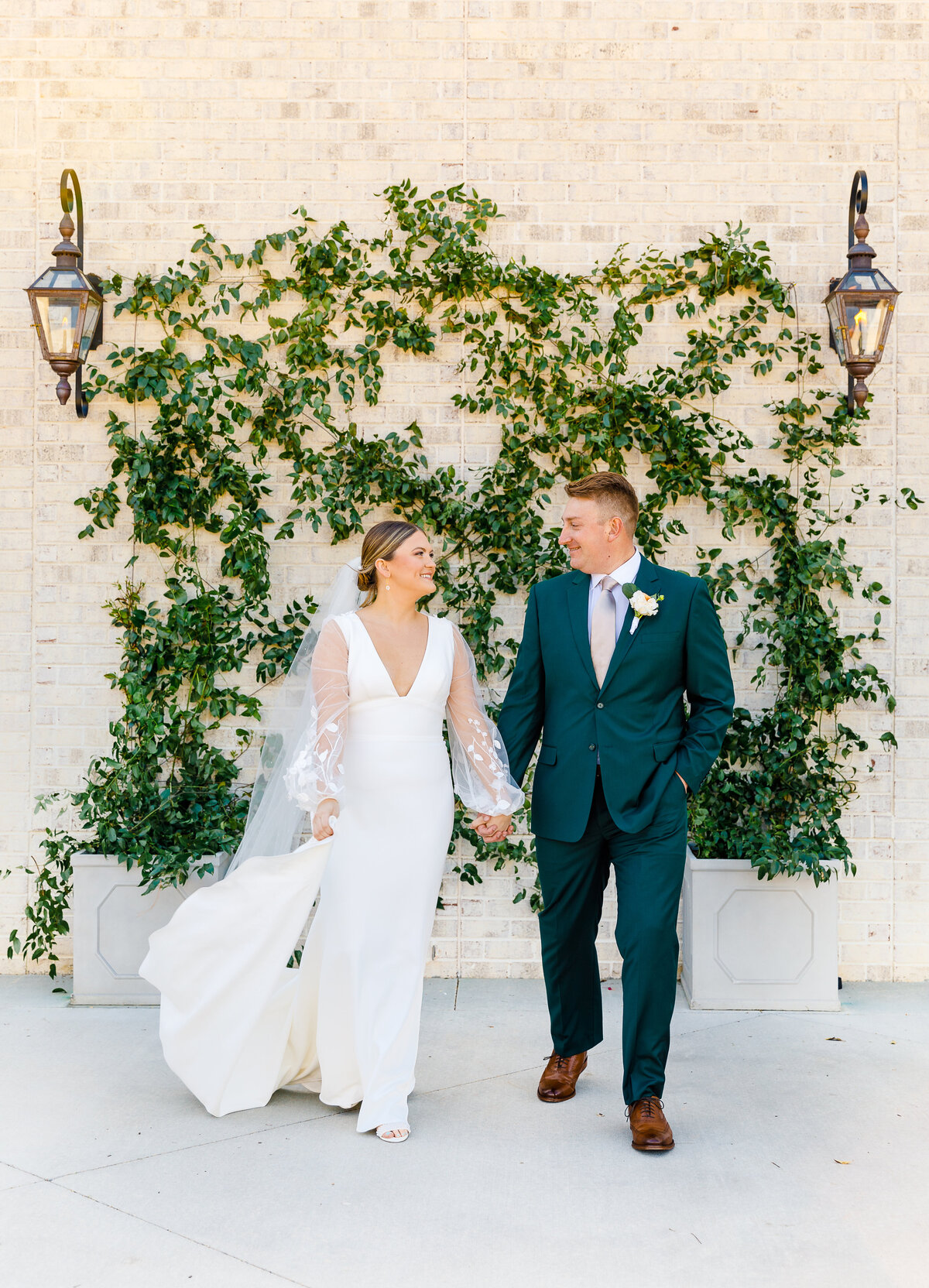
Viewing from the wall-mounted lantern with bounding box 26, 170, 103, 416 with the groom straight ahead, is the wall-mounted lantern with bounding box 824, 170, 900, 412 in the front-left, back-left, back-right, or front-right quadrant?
front-left

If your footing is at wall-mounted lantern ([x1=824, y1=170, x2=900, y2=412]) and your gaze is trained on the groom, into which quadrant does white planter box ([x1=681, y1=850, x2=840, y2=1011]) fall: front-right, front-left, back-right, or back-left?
front-right

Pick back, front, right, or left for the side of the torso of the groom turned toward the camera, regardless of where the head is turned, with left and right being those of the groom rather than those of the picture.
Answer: front

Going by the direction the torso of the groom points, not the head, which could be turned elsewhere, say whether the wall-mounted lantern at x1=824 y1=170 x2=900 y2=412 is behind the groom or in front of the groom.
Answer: behind

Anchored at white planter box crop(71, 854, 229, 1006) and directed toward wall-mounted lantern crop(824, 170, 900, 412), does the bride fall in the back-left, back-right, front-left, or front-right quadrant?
front-right

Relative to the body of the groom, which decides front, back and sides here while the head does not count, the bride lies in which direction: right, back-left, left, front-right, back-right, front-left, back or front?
right

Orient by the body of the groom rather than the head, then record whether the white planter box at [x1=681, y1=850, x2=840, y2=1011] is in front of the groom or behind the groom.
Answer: behind
